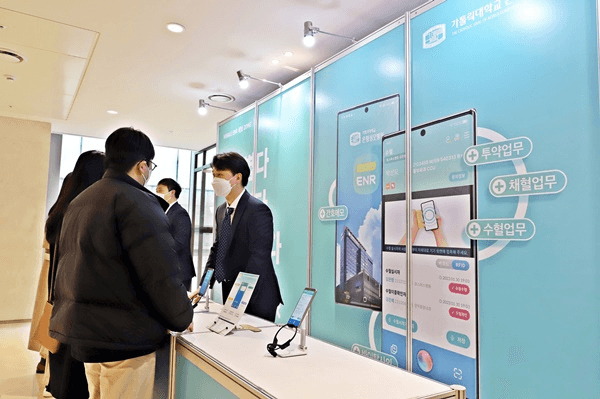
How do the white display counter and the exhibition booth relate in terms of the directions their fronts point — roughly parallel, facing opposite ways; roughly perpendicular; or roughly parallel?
roughly parallel

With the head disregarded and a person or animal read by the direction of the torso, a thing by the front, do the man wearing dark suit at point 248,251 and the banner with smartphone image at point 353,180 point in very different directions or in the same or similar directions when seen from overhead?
same or similar directions

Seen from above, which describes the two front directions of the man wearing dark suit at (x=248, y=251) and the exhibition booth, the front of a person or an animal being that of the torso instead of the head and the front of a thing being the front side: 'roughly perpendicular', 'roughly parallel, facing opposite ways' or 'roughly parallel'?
roughly parallel

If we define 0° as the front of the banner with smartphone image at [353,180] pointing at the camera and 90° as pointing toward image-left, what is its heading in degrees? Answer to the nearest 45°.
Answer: approximately 45°

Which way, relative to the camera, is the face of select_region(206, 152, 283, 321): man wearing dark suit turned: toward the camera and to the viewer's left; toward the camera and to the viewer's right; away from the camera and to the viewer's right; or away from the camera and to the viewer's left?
toward the camera and to the viewer's left

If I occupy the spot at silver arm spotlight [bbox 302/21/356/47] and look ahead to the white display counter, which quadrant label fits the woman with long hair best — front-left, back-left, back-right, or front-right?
front-right

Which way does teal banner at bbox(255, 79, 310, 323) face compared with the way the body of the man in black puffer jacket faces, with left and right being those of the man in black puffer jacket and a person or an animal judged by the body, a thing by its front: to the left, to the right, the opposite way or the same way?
the opposite way

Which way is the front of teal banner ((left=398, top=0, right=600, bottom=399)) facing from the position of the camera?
facing the viewer and to the left of the viewer

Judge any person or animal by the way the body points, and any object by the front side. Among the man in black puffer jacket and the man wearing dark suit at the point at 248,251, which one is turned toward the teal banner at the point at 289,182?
the man in black puffer jacket

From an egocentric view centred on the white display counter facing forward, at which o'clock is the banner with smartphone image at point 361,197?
The banner with smartphone image is roughly at 5 o'clock from the white display counter.

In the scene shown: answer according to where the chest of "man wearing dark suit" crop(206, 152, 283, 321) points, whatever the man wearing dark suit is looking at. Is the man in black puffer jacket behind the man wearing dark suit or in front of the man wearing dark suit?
in front

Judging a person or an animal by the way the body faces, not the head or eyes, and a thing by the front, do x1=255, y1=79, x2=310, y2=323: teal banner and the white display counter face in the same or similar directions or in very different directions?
same or similar directions

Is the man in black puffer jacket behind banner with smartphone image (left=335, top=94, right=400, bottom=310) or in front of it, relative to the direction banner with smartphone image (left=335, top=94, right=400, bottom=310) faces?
in front
